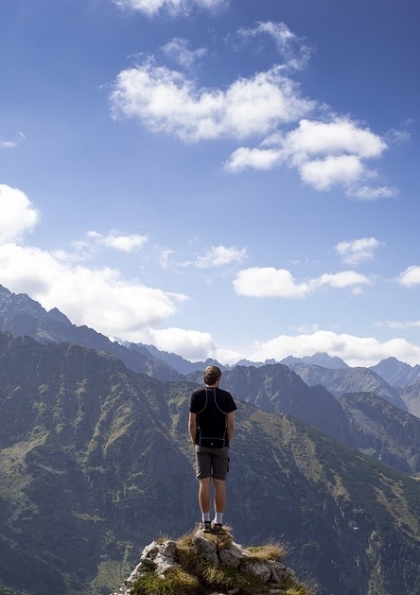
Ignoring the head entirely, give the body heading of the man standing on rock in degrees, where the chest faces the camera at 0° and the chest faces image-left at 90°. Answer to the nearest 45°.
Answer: approximately 180°

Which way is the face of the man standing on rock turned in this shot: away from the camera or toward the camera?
away from the camera
